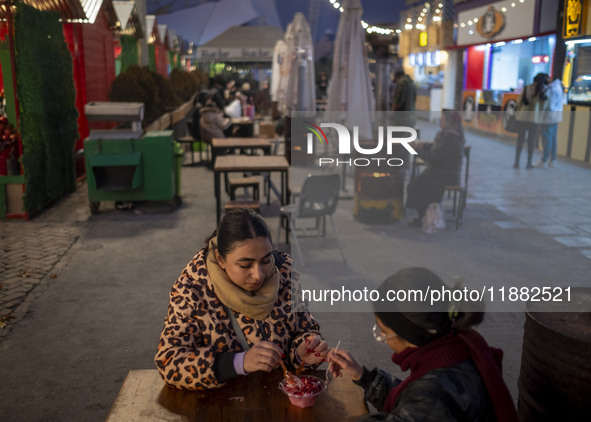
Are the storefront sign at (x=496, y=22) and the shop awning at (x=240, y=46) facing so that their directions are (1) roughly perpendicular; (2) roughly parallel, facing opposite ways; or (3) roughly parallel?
roughly perpendicular

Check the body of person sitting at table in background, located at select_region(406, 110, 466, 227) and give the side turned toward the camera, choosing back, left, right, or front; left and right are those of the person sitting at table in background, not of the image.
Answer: left

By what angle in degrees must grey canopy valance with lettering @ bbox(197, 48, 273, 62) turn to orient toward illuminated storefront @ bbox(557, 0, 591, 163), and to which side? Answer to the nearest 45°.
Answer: approximately 45° to its left

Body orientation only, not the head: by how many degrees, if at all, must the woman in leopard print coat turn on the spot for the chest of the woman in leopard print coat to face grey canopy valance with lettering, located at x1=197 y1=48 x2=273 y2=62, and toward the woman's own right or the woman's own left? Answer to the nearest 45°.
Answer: approximately 135° to the woman's own left

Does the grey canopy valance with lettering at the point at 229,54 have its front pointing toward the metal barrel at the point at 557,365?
yes

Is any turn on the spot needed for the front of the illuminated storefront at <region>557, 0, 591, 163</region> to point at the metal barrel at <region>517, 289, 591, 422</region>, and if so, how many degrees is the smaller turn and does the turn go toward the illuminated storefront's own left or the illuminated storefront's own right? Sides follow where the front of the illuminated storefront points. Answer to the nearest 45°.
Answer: approximately 45° to the illuminated storefront's own left

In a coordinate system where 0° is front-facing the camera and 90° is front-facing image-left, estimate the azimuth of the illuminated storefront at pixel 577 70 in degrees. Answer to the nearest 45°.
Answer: approximately 45°

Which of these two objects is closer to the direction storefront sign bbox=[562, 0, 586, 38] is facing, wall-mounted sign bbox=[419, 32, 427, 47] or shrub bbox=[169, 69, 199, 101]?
the shrub

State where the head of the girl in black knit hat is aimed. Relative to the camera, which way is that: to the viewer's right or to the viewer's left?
to the viewer's left

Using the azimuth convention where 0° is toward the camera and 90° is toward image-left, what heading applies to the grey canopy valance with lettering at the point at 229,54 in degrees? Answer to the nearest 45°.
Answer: approximately 0°
